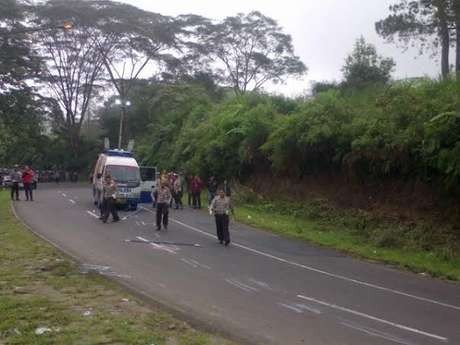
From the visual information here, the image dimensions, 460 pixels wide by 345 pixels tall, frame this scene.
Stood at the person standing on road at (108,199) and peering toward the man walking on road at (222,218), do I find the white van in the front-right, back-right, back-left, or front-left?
back-left

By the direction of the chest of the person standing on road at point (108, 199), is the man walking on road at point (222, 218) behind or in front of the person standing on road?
in front

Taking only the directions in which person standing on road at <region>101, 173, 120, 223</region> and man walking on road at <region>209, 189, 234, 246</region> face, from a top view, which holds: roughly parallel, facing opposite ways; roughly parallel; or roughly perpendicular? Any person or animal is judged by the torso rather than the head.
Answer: roughly parallel

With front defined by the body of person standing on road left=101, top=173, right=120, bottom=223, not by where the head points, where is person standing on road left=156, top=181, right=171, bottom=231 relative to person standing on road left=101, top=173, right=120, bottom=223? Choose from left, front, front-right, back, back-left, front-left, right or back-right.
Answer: front-left

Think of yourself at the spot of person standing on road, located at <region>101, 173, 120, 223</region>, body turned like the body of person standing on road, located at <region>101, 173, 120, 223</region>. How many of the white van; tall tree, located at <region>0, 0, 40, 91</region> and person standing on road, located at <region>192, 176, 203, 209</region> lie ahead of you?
0

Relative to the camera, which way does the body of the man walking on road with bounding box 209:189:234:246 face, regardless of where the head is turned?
toward the camera

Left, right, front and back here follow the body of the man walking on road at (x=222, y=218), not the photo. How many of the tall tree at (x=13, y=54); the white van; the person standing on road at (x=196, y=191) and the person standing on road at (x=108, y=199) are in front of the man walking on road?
0

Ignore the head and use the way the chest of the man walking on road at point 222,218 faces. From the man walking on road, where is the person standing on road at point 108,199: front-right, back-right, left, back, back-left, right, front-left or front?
back-right

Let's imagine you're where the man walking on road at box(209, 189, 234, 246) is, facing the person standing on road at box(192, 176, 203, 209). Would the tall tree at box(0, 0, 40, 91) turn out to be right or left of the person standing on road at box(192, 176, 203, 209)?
left

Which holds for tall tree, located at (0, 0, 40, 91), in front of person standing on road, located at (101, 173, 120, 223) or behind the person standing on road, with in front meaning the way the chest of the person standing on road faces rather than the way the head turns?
behind

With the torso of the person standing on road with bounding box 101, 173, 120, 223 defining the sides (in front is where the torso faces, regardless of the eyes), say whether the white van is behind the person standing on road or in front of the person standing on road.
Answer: behind

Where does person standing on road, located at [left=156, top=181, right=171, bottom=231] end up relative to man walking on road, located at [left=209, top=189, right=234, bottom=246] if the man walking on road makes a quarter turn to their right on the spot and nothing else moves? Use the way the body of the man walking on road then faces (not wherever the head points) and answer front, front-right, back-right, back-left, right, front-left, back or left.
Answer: front-right

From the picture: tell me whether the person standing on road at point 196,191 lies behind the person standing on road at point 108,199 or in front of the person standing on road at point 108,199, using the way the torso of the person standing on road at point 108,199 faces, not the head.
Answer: behind
